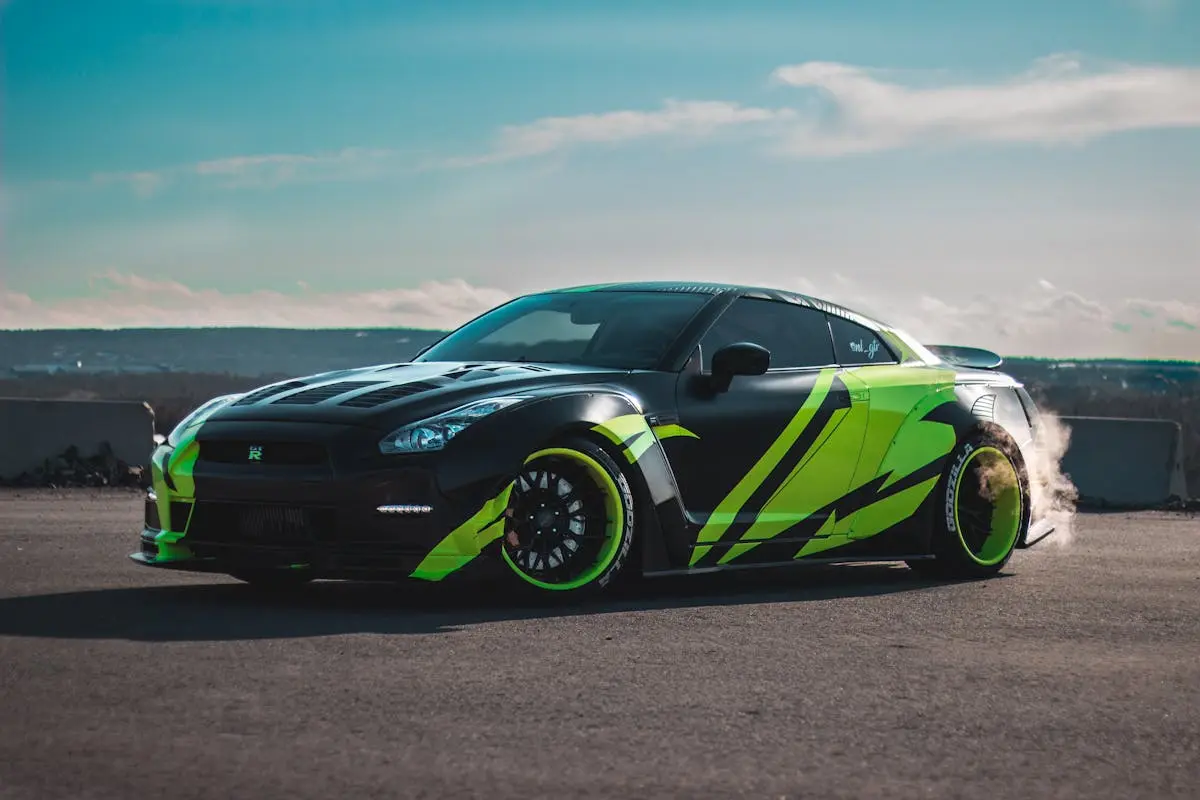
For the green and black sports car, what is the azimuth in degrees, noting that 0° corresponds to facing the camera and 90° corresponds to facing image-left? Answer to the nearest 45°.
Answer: approximately 45°

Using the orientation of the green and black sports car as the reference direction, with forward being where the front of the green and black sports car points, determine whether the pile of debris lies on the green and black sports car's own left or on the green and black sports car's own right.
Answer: on the green and black sports car's own right
